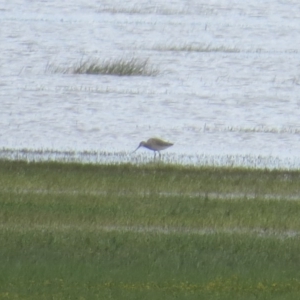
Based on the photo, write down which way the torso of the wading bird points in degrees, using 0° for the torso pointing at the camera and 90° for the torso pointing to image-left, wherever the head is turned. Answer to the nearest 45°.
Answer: approximately 90°
